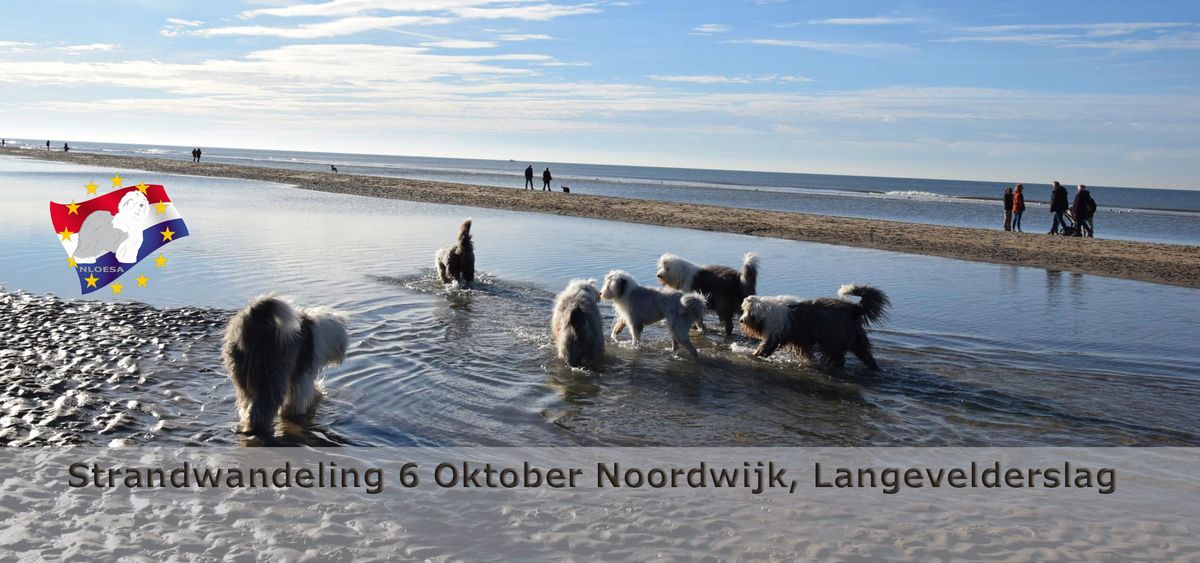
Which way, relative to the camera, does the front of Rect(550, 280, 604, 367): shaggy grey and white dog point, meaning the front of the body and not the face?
away from the camera

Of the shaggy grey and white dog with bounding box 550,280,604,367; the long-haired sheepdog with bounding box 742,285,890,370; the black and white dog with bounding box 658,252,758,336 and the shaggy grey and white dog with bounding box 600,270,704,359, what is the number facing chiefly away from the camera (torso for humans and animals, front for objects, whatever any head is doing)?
1

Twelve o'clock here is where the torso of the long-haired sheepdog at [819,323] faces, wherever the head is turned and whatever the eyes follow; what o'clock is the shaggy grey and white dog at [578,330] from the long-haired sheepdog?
The shaggy grey and white dog is roughly at 11 o'clock from the long-haired sheepdog.

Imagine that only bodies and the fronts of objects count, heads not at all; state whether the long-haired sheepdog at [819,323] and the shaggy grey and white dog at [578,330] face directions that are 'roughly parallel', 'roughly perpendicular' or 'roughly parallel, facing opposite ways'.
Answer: roughly perpendicular

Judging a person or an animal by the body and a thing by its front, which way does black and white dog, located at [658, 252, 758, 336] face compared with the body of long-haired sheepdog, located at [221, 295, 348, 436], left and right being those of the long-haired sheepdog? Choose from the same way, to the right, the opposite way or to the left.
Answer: to the left

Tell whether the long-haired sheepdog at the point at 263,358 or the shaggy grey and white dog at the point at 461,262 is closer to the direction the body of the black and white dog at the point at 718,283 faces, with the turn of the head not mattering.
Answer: the shaggy grey and white dog

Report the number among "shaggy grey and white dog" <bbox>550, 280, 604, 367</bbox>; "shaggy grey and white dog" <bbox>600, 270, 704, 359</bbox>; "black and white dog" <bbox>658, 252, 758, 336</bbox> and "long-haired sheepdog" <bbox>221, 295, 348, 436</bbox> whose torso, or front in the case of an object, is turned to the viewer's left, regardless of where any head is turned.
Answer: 2

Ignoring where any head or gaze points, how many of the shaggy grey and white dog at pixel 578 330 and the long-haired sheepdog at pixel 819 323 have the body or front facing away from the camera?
1

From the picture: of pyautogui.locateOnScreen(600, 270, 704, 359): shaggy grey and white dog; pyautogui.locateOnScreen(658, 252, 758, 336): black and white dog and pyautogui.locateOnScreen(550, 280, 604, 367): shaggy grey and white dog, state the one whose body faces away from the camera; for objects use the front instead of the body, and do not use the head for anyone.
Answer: pyautogui.locateOnScreen(550, 280, 604, 367): shaggy grey and white dog

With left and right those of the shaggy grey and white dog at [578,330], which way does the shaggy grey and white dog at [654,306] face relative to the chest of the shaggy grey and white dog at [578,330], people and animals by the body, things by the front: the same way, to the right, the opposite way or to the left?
to the left

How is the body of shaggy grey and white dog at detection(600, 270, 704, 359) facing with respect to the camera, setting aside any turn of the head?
to the viewer's left

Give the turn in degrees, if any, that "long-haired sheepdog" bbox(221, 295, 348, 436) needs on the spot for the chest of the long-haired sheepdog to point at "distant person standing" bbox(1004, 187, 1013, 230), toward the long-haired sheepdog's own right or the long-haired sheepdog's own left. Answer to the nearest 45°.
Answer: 0° — it already faces them

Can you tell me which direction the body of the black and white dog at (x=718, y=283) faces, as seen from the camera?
to the viewer's left
